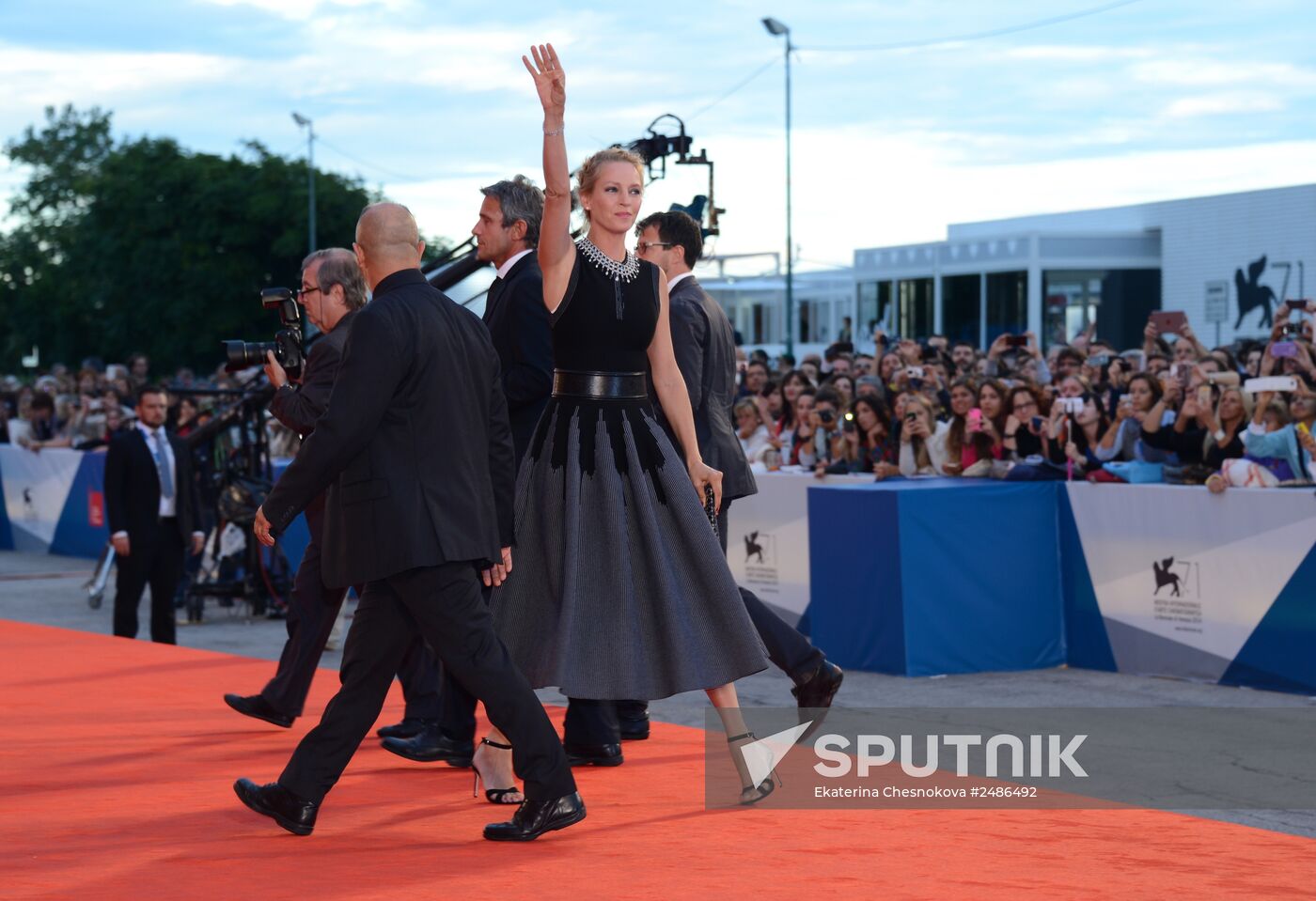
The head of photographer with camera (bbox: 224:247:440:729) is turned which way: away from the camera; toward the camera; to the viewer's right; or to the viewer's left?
to the viewer's left

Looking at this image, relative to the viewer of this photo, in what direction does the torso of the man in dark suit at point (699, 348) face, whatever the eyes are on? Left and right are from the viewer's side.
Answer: facing to the left of the viewer

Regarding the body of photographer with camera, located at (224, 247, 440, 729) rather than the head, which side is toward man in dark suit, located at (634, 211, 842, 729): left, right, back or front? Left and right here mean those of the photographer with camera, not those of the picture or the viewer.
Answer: back

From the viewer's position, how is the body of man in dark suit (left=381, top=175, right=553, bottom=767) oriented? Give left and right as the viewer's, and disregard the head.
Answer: facing to the left of the viewer

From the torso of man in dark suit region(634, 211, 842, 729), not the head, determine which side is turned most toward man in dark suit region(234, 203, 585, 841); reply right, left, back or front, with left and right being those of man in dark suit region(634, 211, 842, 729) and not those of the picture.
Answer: left

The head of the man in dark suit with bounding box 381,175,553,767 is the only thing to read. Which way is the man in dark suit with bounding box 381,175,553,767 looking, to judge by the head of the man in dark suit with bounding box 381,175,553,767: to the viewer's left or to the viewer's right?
to the viewer's left

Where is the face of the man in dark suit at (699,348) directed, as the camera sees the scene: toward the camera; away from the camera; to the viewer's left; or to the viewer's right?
to the viewer's left

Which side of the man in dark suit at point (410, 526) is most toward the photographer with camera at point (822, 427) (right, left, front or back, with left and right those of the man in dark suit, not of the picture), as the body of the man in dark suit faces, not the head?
right
